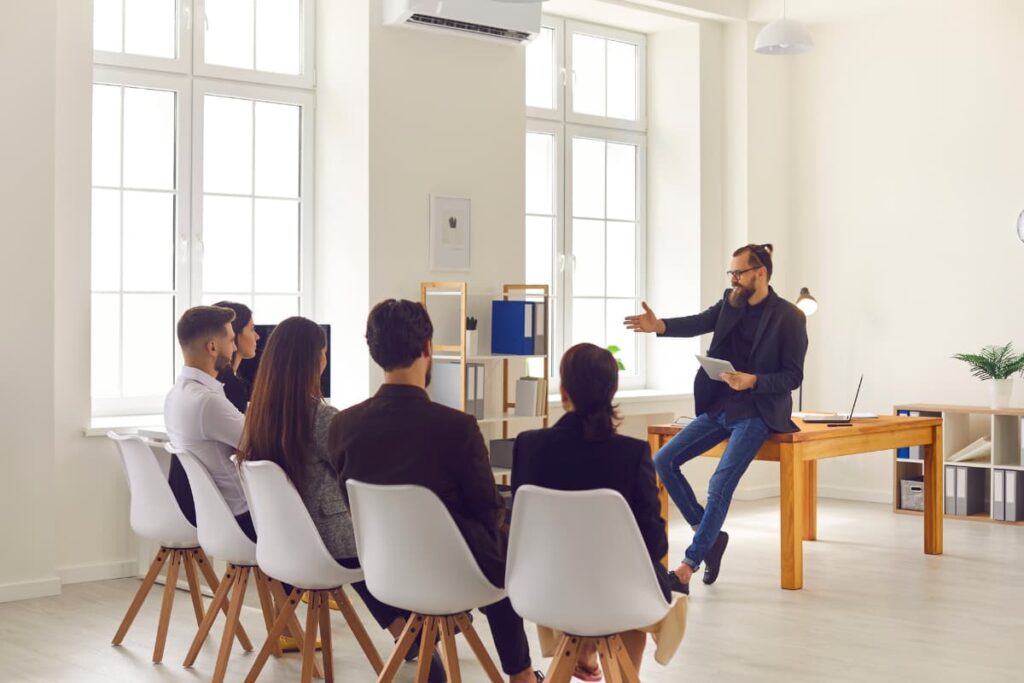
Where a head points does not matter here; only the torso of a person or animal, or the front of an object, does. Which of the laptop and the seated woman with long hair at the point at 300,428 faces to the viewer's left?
the laptop

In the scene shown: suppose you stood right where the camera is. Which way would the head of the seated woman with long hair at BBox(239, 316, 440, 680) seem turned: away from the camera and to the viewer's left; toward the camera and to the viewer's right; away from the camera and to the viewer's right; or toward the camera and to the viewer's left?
away from the camera and to the viewer's right

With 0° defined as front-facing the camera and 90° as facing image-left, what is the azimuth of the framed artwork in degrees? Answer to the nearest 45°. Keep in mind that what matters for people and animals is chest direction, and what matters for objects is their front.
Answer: approximately 315°

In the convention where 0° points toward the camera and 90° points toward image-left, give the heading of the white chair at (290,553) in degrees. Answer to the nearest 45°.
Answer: approximately 225°

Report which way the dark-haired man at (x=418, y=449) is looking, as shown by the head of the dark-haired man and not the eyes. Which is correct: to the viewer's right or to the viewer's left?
to the viewer's right

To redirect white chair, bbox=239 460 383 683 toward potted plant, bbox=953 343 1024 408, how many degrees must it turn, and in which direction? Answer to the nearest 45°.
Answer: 0° — it already faces it

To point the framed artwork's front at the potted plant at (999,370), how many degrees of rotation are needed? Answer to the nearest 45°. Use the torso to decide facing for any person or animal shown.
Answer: approximately 45° to its left

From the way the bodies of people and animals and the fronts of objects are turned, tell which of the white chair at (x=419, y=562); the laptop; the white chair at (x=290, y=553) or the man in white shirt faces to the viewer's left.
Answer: the laptop

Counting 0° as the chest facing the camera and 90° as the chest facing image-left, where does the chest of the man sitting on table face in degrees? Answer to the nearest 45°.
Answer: approximately 45°
